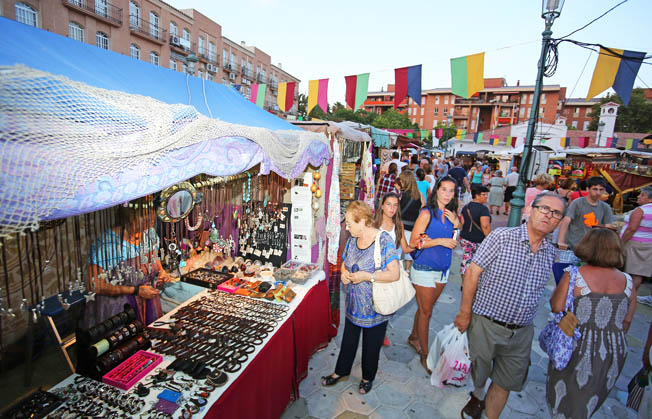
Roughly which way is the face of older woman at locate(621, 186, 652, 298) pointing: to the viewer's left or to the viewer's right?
to the viewer's left

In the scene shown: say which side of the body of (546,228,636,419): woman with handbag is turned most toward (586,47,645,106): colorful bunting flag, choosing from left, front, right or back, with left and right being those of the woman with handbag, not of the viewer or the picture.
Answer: front

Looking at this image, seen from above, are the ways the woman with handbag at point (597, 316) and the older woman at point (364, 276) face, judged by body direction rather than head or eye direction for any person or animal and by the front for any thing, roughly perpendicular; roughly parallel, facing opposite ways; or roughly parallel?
roughly parallel, facing opposite ways

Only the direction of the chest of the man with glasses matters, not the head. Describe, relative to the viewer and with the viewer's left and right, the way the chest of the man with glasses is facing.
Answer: facing the viewer and to the right of the viewer

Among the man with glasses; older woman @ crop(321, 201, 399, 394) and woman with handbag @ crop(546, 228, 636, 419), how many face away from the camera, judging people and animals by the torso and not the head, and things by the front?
1

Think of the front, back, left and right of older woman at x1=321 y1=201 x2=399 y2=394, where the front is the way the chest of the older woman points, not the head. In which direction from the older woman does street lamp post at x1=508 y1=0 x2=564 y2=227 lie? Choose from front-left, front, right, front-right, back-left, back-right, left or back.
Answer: back

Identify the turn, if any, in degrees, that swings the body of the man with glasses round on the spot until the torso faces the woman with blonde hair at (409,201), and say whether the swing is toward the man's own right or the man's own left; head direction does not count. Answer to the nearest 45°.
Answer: approximately 180°

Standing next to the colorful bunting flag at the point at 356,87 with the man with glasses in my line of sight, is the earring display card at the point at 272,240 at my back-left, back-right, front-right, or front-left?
front-right

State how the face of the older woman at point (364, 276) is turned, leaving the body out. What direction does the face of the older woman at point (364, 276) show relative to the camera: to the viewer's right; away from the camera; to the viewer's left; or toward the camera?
to the viewer's left

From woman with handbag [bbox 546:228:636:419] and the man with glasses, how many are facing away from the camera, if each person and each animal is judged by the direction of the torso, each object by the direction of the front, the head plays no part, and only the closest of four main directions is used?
1

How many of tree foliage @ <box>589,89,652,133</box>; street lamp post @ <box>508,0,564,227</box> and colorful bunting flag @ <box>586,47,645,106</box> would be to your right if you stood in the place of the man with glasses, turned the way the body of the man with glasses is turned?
0

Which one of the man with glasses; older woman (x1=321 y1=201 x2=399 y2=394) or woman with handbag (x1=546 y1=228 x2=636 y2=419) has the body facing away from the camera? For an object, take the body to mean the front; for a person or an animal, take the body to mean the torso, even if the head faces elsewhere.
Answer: the woman with handbag

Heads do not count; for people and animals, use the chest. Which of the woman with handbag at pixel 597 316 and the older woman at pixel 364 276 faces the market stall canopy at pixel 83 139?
the older woman

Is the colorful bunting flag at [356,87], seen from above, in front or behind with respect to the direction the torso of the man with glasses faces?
behind

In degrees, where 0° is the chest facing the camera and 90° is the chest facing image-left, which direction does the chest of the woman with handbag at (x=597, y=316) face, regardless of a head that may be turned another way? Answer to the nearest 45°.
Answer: approximately 180°

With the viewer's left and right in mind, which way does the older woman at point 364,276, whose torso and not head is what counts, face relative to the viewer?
facing the viewer and to the left of the viewer

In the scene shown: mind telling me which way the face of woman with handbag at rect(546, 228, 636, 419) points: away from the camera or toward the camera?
away from the camera
